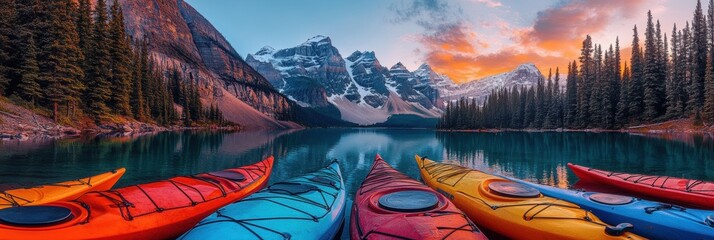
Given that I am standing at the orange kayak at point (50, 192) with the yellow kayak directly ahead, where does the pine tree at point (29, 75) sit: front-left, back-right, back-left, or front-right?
back-left

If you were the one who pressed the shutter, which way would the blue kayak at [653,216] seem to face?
facing away from the viewer and to the left of the viewer

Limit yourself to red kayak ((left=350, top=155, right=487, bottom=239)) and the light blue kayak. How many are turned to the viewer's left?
0

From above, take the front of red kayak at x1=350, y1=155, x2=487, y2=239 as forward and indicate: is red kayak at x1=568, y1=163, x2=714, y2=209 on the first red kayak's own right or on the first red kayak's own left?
on the first red kayak's own right

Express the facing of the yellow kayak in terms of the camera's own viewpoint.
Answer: facing away from the viewer and to the left of the viewer

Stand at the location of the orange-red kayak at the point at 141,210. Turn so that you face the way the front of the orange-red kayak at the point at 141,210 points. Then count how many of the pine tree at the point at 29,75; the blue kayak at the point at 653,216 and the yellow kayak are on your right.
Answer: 2

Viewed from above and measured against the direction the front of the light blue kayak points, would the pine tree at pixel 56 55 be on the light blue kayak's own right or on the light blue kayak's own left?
on the light blue kayak's own left

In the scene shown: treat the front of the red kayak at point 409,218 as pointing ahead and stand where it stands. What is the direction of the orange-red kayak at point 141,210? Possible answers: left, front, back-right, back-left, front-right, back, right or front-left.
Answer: left

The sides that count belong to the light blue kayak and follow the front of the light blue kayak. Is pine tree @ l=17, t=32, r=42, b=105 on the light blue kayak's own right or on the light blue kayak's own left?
on the light blue kayak's own left

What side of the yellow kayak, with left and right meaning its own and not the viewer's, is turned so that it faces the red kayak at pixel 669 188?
right

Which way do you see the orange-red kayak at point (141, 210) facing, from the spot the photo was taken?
facing away from the viewer and to the right of the viewer

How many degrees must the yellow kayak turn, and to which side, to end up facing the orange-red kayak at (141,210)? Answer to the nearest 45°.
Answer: approximately 90° to its left

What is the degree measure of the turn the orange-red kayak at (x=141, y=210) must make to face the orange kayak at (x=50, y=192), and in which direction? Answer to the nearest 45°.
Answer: approximately 90° to its left

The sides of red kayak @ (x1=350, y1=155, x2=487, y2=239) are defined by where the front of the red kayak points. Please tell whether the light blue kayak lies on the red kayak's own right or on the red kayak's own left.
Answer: on the red kayak's own left

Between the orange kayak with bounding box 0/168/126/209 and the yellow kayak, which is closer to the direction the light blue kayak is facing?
the yellow kayak

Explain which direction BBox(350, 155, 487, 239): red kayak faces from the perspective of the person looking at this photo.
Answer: facing away from the viewer

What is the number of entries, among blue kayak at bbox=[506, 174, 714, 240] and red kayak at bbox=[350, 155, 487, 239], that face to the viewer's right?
0

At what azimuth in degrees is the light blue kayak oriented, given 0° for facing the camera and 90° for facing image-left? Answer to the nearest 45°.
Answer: approximately 225°
